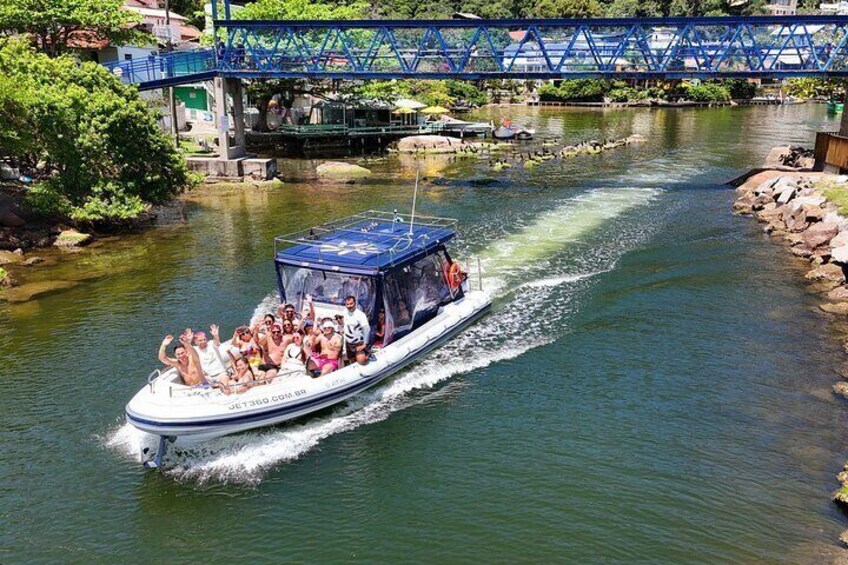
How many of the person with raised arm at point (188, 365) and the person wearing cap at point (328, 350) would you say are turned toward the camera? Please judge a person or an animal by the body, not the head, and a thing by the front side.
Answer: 2

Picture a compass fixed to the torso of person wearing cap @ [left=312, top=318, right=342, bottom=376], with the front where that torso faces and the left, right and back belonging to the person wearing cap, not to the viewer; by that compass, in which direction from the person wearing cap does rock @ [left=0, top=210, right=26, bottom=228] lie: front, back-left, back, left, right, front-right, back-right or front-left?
back-right

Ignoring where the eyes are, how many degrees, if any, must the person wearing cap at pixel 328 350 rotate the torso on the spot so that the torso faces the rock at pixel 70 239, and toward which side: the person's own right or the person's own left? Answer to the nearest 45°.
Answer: approximately 135° to the person's own right

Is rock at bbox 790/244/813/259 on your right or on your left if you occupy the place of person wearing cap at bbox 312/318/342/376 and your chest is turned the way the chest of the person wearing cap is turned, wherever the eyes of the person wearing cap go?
on your left

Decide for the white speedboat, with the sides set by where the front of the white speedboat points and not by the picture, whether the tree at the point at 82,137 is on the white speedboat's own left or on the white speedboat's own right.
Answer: on the white speedboat's own right

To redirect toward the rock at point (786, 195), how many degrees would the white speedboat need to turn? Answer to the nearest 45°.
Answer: approximately 180°

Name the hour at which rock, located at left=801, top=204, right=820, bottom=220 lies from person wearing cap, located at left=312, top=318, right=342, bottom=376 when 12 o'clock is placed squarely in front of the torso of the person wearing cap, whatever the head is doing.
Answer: The rock is roughly at 8 o'clock from the person wearing cap.

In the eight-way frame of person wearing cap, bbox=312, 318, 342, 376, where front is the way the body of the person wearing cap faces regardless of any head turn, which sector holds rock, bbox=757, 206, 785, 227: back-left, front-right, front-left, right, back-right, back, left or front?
back-left
